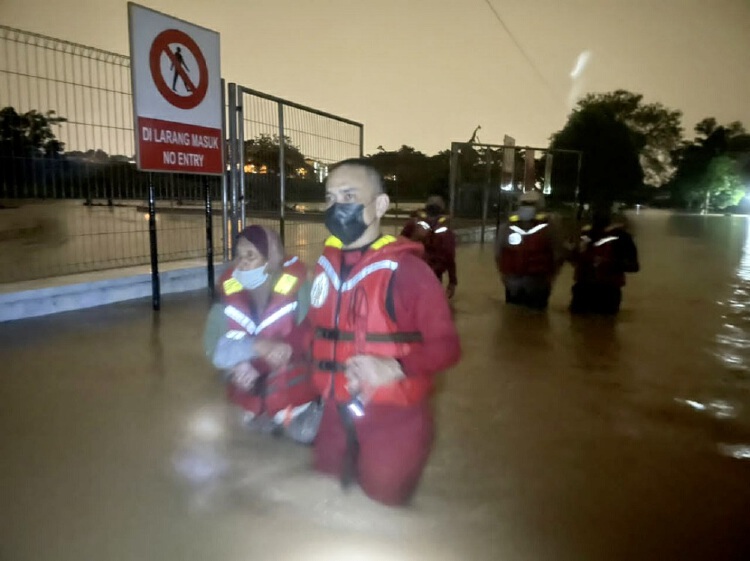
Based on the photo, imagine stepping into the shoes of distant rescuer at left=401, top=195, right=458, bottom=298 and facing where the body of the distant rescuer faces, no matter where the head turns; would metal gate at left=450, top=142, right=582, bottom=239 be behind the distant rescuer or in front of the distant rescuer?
behind

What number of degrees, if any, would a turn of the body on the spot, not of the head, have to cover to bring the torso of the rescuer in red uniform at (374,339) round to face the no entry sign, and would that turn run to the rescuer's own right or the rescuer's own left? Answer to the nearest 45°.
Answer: approximately 90° to the rescuer's own right

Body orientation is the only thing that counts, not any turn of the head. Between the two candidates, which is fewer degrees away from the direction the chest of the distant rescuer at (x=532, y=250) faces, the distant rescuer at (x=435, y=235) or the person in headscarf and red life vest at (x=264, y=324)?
the person in headscarf and red life vest

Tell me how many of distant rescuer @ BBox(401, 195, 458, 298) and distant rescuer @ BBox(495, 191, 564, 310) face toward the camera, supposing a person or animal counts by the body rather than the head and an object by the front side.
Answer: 2

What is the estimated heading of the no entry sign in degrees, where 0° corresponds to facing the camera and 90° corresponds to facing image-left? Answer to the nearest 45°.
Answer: approximately 315°

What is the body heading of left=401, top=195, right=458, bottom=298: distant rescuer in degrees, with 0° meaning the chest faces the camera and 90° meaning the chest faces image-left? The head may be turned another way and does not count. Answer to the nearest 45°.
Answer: approximately 0°

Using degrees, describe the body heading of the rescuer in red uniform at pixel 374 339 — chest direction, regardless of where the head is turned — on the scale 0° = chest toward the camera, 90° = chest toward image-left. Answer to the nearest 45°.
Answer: approximately 45°

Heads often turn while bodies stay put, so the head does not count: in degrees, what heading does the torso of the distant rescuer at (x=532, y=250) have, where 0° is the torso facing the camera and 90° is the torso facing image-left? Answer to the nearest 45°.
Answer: approximately 0°

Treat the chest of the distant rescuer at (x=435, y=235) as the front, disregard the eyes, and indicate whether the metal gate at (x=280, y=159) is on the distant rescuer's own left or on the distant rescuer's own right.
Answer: on the distant rescuer's own right

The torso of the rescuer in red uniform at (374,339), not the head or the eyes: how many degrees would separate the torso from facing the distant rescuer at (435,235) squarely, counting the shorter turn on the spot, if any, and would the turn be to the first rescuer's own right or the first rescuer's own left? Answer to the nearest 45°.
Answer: approximately 135° to the first rescuer's own right

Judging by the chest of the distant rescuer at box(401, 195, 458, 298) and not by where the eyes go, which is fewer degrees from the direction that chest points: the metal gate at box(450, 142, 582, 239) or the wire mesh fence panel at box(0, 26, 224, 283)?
the wire mesh fence panel

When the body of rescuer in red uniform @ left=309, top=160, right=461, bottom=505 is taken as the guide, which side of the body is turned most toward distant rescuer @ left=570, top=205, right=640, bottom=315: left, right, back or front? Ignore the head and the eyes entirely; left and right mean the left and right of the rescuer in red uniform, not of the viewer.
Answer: back
